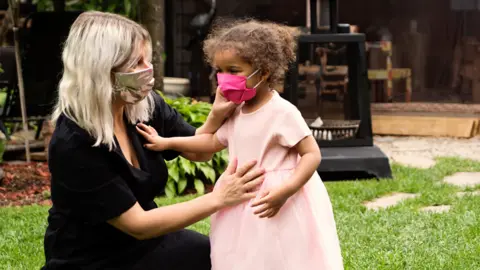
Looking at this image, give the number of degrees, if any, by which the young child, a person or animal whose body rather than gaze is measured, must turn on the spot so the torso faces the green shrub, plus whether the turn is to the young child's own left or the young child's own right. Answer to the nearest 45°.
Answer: approximately 135° to the young child's own right

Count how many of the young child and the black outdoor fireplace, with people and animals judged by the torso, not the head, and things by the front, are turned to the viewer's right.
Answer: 0

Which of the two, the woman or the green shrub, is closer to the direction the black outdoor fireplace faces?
the woman

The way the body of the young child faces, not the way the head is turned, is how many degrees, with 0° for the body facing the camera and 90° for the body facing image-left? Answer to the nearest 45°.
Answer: approximately 45°

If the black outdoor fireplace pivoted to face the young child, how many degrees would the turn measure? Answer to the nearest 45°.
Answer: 0° — it already faces them

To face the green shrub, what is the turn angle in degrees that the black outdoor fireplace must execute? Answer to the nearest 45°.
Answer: approximately 45° to its right

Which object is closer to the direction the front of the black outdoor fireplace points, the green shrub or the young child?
the young child

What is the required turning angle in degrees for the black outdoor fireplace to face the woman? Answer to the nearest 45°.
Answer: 0° — it already faces them

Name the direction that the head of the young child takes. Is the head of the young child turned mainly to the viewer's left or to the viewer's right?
to the viewer's left

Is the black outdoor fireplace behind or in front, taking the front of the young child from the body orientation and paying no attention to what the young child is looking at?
behind

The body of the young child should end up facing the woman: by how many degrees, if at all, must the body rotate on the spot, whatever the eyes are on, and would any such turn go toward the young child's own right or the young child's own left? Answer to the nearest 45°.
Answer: approximately 45° to the young child's own right

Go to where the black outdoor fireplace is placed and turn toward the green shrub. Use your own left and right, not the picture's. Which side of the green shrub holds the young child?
left

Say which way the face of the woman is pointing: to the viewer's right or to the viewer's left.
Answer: to the viewer's right

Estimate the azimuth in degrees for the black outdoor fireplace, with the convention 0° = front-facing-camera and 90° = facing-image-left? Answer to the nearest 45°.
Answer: approximately 0°
